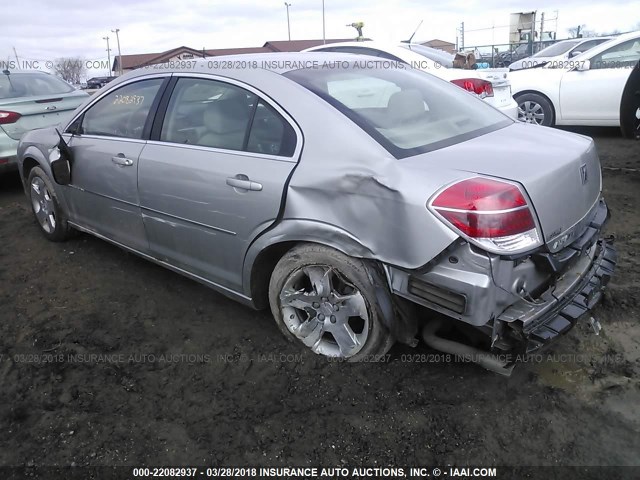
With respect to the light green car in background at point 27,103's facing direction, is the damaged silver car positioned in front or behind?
behind

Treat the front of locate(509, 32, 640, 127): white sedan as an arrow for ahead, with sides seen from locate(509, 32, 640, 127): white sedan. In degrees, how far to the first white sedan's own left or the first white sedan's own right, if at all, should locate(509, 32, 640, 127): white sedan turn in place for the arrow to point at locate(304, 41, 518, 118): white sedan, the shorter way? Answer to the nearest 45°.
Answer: approximately 45° to the first white sedan's own left

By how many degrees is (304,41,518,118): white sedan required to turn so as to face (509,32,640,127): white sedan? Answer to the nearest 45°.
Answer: approximately 90° to its right

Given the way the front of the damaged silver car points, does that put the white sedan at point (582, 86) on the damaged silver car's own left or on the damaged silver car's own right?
on the damaged silver car's own right

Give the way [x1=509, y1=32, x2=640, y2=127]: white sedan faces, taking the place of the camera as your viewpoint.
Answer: facing to the left of the viewer

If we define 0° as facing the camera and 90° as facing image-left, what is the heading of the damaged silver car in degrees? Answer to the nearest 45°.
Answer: approximately 135°

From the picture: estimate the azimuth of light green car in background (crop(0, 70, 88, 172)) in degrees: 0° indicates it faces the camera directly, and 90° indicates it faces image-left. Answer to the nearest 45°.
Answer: approximately 135°

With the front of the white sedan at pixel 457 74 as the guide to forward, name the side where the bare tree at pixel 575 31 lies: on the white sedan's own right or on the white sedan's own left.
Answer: on the white sedan's own right

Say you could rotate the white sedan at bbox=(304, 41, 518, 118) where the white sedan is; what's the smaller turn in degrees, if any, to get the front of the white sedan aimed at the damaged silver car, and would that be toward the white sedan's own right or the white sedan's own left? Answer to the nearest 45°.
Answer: approximately 135° to the white sedan's own left
